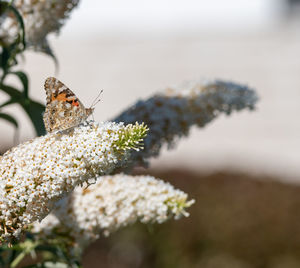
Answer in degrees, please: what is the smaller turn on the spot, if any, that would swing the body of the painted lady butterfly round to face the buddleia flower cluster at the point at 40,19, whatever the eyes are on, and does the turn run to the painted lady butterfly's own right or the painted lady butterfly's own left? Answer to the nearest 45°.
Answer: approximately 135° to the painted lady butterfly's own left

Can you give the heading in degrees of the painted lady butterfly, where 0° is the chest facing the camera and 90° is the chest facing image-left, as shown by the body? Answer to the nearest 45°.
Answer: approximately 270°
